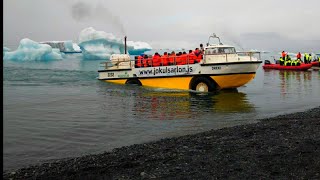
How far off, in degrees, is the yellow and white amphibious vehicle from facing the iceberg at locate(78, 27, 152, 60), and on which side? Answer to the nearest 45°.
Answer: approximately 90° to its left

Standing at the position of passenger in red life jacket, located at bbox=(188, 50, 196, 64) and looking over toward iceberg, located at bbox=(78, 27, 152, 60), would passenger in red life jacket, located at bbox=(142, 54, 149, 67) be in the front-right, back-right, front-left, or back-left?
front-left

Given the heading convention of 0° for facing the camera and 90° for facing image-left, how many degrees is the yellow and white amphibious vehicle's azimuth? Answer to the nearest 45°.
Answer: approximately 270°

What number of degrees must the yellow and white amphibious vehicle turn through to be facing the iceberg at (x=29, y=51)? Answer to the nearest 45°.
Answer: approximately 135° to its left

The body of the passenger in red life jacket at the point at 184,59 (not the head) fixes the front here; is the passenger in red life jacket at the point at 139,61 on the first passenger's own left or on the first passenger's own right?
on the first passenger's own left
